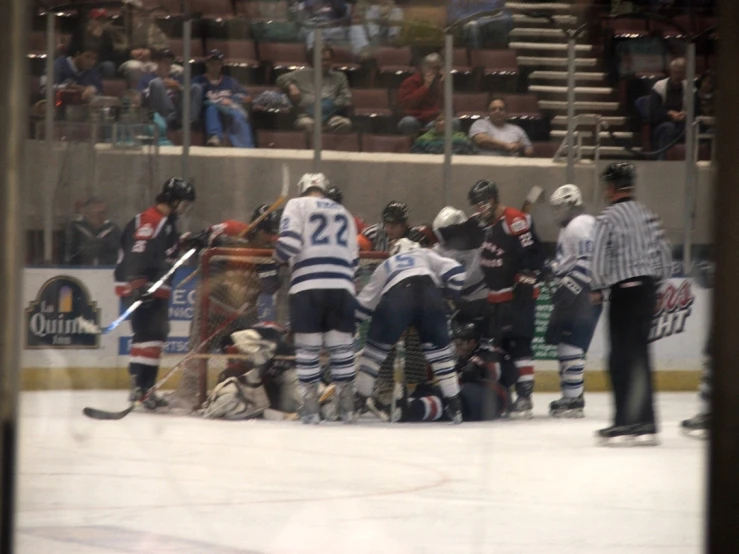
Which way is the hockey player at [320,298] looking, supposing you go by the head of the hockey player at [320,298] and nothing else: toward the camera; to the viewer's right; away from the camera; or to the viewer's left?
away from the camera

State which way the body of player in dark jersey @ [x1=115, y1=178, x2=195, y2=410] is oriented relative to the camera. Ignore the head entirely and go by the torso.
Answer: to the viewer's right

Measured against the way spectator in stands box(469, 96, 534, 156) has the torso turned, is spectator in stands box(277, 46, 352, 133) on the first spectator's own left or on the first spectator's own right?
on the first spectator's own right

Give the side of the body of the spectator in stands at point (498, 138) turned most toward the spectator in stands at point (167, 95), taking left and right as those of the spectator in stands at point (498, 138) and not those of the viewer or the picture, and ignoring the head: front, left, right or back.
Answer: right

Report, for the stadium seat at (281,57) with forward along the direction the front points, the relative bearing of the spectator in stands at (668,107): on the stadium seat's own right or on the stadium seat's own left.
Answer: on the stadium seat's own left

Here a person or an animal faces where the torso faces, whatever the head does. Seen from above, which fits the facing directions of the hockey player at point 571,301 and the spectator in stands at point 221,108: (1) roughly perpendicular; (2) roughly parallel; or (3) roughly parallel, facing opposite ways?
roughly perpendicular

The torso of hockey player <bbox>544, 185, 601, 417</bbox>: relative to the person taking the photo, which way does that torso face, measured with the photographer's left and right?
facing to the left of the viewer

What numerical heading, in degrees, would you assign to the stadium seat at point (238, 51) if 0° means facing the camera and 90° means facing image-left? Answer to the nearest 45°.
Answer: approximately 0°

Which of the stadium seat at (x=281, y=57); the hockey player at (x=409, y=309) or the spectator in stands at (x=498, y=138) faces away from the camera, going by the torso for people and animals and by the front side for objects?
the hockey player
